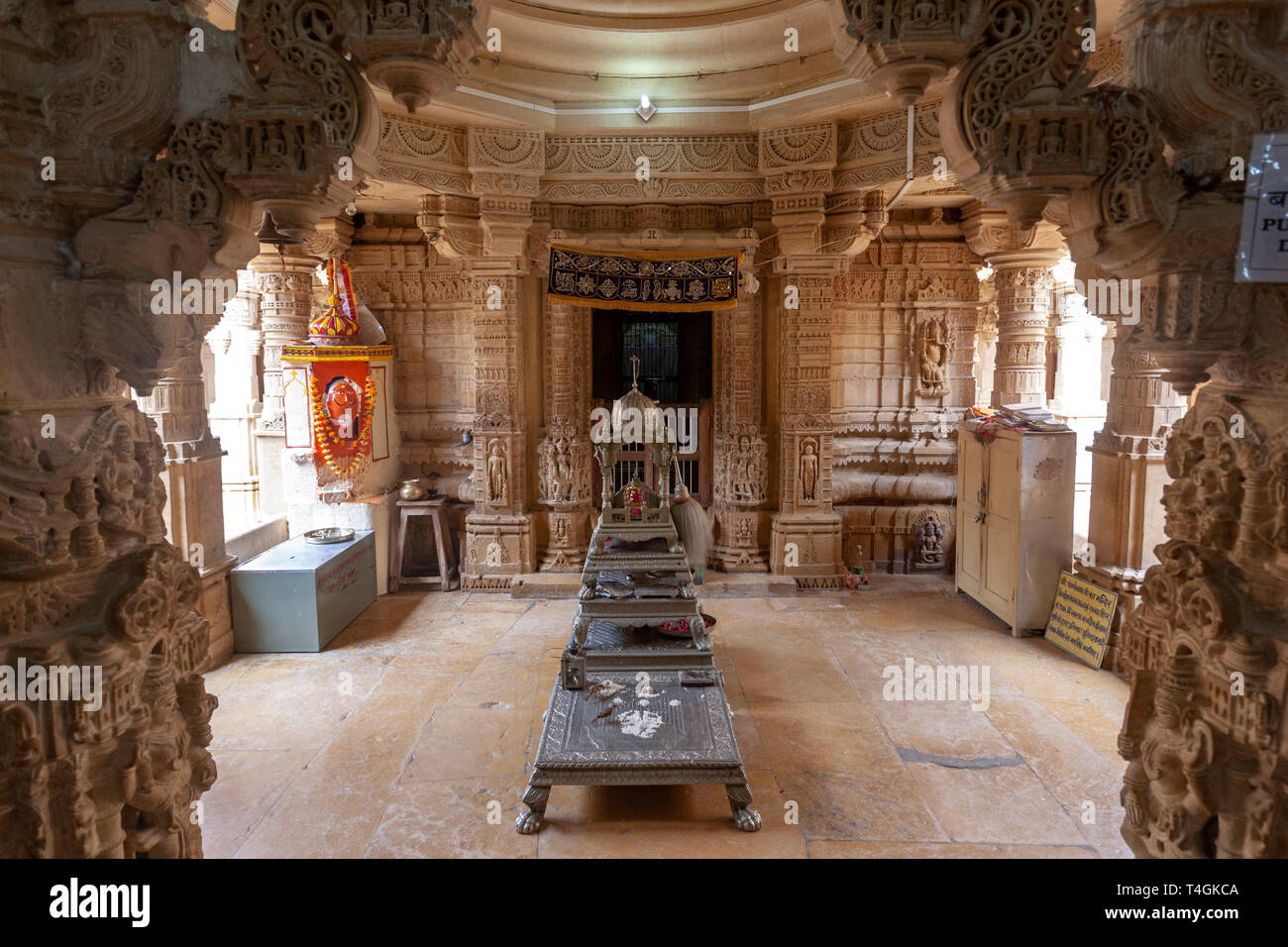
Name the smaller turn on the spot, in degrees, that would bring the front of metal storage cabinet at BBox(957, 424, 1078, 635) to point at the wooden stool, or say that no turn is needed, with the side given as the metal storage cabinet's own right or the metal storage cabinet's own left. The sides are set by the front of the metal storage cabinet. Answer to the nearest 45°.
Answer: approximately 45° to the metal storage cabinet's own right

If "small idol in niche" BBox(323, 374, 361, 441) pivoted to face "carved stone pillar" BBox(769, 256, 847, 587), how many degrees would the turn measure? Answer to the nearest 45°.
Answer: approximately 90° to its left

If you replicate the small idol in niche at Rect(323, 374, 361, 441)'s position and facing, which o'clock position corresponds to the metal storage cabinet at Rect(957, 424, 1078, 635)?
The metal storage cabinet is roughly at 10 o'clock from the small idol in niche.

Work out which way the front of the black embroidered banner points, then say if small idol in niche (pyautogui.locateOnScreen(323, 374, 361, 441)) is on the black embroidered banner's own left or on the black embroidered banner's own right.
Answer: on the black embroidered banner's own right

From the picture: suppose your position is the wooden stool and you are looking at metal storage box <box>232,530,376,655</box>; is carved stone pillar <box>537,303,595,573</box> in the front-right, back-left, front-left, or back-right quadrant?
back-left

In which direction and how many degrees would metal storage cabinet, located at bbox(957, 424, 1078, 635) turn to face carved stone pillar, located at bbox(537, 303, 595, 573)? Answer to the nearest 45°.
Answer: approximately 45° to its right

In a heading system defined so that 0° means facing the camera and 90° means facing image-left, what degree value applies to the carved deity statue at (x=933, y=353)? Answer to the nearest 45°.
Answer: approximately 0°

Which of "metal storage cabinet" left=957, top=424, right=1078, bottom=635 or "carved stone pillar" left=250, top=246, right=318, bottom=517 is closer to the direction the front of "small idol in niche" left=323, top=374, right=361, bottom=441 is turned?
the metal storage cabinet

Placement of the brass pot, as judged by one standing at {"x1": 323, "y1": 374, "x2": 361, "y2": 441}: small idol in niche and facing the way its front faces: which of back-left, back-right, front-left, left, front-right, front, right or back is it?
back-left
